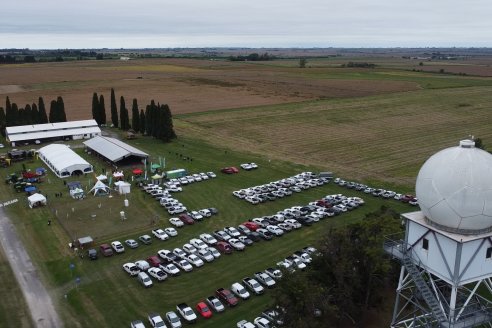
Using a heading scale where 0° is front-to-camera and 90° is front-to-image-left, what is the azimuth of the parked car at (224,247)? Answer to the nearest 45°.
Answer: approximately 315°

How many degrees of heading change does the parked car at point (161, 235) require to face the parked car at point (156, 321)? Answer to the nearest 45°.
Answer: approximately 45° to its right

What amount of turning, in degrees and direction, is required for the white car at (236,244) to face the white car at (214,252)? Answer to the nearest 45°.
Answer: approximately 90° to its right

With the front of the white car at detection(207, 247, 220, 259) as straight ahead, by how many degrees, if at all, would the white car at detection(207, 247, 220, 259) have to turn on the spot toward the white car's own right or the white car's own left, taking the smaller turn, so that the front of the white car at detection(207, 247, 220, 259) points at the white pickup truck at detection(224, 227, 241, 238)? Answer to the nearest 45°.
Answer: approximately 90° to the white car's own left

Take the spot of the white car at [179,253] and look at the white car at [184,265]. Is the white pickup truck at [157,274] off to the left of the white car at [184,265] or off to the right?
right

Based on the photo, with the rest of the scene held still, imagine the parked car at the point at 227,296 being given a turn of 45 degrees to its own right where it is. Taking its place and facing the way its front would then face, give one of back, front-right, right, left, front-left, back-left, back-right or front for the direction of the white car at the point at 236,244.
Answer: back

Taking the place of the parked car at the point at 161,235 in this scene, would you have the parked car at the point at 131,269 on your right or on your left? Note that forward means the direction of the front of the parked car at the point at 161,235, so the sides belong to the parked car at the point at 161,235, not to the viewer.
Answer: on your right
